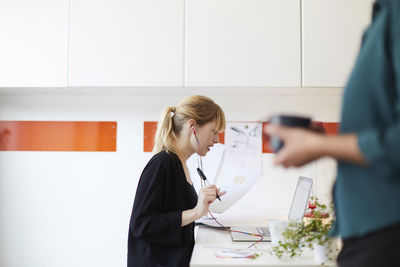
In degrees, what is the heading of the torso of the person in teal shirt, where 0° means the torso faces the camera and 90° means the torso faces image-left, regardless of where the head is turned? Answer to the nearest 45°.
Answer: approximately 90°

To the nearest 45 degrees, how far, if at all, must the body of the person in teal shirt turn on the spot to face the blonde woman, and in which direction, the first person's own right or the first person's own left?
approximately 45° to the first person's own right

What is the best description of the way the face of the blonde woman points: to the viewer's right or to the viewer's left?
to the viewer's right

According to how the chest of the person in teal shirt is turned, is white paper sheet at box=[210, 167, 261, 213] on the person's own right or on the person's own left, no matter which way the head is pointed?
on the person's own right

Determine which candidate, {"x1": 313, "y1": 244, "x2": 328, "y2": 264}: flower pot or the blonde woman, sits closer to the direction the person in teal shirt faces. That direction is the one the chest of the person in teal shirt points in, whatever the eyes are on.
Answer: the blonde woman

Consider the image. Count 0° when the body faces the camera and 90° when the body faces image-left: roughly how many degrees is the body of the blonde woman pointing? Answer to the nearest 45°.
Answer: approximately 270°

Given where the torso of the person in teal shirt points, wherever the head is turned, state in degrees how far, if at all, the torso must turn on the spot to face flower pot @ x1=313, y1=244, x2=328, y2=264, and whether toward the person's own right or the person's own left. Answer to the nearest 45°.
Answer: approximately 90° to the person's own right

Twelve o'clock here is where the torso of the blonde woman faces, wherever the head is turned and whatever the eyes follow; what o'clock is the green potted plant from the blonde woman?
The green potted plant is roughly at 1 o'clock from the blonde woman.

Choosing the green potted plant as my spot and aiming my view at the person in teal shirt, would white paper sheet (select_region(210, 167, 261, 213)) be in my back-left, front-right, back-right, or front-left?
back-right

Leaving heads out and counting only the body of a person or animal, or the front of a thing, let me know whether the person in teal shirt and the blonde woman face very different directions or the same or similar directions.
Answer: very different directions

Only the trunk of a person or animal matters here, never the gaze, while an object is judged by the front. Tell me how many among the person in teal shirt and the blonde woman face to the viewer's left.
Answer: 1

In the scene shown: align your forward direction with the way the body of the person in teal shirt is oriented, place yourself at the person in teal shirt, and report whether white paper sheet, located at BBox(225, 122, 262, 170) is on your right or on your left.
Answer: on your right
